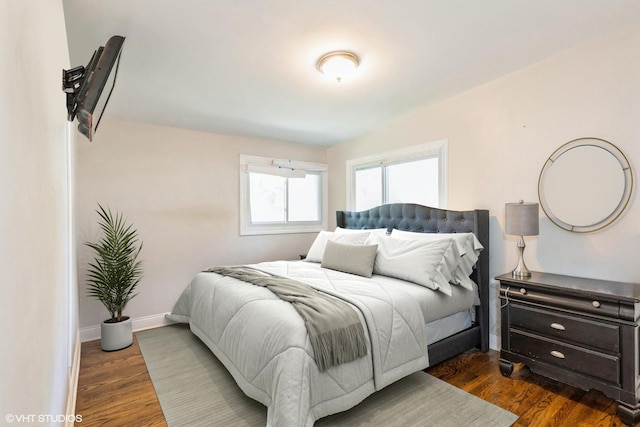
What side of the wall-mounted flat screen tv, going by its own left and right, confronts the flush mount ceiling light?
front

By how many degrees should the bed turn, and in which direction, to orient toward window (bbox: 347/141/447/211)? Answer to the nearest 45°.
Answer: approximately 180°

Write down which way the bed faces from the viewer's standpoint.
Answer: facing the viewer and to the left of the viewer

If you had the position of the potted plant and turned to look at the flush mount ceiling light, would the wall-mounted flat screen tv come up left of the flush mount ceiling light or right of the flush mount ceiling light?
right

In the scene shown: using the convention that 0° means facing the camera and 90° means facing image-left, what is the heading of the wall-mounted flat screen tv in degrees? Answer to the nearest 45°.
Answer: approximately 270°

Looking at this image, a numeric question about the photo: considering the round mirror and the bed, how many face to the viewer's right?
0

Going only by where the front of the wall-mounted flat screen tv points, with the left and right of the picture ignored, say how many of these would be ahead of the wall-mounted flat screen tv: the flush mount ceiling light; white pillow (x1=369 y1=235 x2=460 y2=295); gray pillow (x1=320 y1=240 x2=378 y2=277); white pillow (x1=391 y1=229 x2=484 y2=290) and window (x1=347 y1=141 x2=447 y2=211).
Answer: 5

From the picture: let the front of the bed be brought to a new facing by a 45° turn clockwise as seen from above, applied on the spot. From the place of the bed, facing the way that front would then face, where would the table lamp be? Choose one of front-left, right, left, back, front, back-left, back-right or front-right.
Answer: back

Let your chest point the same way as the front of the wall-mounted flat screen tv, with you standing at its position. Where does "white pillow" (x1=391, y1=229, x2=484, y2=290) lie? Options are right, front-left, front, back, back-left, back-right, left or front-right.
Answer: front

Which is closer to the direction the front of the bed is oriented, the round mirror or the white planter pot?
the white planter pot

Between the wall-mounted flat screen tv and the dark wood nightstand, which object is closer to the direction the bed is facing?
the wall-mounted flat screen tv
